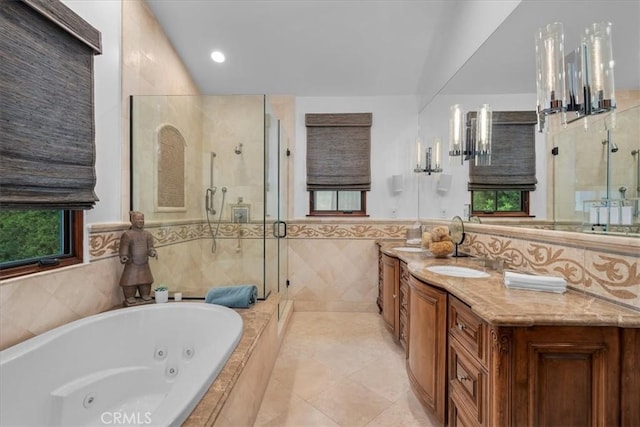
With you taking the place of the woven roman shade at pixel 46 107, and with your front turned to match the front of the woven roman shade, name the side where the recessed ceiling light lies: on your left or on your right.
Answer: on your left

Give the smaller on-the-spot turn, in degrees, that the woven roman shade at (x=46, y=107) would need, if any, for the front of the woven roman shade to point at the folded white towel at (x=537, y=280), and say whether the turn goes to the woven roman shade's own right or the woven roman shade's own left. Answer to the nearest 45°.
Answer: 0° — it already faces it
